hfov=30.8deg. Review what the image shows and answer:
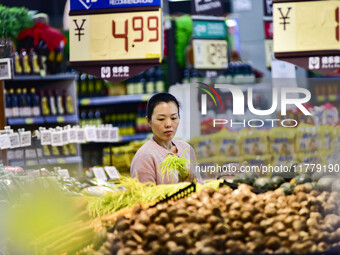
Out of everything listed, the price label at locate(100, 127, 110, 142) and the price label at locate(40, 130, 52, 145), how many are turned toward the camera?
2

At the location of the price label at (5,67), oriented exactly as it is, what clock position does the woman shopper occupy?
The woman shopper is roughly at 11 o'clock from the price label.

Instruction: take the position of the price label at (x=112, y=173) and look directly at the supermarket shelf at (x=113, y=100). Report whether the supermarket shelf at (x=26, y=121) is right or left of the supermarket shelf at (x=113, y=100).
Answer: left

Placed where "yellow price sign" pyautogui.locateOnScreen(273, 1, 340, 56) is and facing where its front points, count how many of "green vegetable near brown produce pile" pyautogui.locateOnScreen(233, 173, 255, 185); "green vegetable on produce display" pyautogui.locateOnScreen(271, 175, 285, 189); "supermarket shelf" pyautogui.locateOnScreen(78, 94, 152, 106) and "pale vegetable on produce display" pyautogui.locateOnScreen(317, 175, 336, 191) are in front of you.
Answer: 3

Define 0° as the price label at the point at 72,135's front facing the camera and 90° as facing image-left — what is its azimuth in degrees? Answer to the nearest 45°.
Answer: approximately 0°
